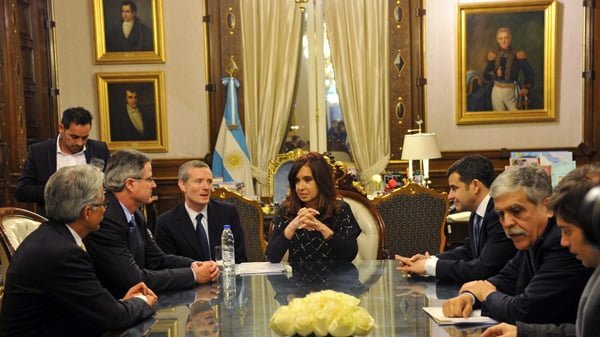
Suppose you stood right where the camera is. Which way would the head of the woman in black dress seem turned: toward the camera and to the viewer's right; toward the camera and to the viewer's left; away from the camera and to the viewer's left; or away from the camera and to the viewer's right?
toward the camera and to the viewer's left

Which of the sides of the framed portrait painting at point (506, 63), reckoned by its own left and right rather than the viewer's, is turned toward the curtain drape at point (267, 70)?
right

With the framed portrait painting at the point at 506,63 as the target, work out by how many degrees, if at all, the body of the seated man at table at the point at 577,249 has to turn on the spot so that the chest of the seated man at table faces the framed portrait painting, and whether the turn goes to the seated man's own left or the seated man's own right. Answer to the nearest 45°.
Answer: approximately 90° to the seated man's own right

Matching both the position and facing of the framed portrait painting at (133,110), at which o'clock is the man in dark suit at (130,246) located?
The man in dark suit is roughly at 12 o'clock from the framed portrait painting.

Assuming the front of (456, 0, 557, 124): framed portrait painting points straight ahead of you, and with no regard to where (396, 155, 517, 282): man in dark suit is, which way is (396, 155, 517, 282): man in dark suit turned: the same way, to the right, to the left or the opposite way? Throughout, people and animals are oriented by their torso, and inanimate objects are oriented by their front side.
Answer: to the right

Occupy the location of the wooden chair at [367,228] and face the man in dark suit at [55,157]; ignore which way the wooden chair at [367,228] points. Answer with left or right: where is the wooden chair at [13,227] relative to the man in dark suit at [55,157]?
left

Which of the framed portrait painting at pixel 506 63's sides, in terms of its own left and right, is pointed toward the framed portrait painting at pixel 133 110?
right

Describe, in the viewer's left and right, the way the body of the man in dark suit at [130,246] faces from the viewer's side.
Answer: facing to the right of the viewer

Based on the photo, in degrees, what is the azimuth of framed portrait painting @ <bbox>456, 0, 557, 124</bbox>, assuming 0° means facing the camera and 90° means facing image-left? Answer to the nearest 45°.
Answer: approximately 0°

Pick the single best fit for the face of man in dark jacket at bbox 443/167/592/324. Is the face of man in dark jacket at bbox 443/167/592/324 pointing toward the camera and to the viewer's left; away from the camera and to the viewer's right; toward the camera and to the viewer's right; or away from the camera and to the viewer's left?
toward the camera and to the viewer's left

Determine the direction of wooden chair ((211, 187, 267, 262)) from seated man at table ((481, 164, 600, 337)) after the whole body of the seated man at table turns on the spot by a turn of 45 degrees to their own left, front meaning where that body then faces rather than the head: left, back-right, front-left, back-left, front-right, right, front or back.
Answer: right

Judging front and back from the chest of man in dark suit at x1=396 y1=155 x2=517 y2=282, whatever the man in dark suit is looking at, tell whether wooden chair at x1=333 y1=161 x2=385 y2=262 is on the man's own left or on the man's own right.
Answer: on the man's own right

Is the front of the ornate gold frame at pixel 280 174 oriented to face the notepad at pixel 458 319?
yes
